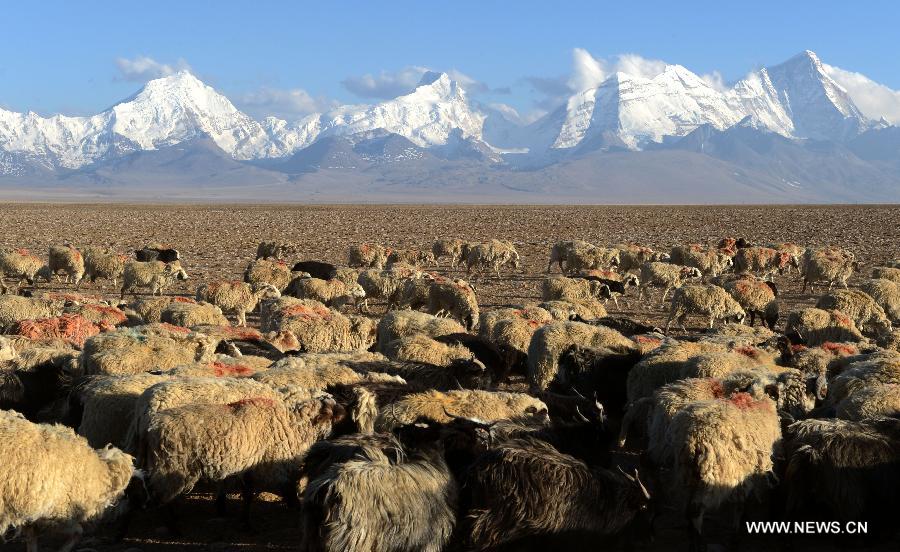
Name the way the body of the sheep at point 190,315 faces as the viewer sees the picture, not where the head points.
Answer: to the viewer's right

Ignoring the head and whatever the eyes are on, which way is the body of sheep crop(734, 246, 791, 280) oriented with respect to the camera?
to the viewer's right

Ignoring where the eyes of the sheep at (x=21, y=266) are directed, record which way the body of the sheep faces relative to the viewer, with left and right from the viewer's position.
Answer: facing to the right of the viewer

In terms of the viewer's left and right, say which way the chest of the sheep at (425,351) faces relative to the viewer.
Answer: facing to the right of the viewer

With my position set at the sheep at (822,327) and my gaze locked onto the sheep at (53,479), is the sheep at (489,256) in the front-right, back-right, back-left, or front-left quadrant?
back-right

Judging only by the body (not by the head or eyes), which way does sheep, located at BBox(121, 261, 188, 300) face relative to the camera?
to the viewer's right
